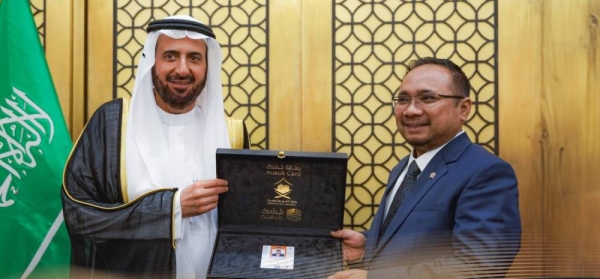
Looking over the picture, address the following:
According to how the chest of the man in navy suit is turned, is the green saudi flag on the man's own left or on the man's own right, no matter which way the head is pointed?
on the man's own right

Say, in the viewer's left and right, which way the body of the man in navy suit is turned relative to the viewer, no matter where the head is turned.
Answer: facing the viewer and to the left of the viewer
